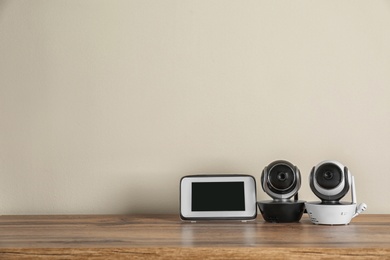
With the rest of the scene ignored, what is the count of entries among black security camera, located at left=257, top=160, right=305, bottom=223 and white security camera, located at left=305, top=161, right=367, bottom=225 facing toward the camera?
2

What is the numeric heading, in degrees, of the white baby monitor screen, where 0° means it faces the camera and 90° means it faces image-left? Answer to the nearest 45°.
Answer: approximately 0°

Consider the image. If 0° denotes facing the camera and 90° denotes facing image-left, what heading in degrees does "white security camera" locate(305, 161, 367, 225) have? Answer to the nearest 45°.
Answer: approximately 0°
